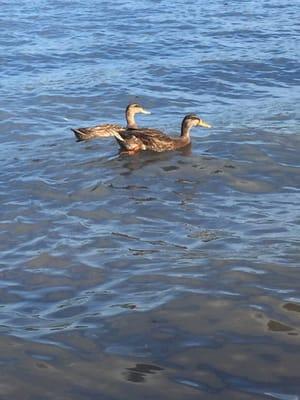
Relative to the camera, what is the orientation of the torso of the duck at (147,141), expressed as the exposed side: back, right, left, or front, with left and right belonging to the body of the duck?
right
